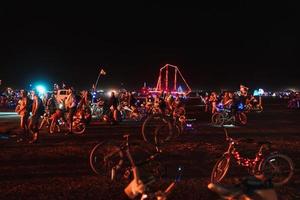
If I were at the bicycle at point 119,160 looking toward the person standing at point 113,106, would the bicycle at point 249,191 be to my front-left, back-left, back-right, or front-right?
back-right

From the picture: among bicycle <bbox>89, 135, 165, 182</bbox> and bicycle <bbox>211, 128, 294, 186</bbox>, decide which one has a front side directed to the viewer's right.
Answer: bicycle <bbox>89, 135, 165, 182</bbox>

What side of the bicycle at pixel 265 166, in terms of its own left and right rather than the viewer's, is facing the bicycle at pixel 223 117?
right

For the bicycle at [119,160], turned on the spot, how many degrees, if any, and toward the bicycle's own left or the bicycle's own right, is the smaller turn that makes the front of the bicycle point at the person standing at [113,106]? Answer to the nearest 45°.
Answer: approximately 90° to the bicycle's own left

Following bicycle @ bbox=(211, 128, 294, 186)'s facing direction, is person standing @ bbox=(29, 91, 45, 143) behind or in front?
in front

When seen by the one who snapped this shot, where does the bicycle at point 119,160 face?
facing to the right of the viewer

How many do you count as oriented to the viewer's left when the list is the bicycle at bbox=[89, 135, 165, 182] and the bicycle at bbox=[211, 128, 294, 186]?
1

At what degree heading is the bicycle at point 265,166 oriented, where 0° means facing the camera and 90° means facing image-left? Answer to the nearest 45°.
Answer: approximately 90°

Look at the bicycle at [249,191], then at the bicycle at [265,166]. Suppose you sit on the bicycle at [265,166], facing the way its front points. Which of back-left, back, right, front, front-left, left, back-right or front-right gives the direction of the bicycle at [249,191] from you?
left
